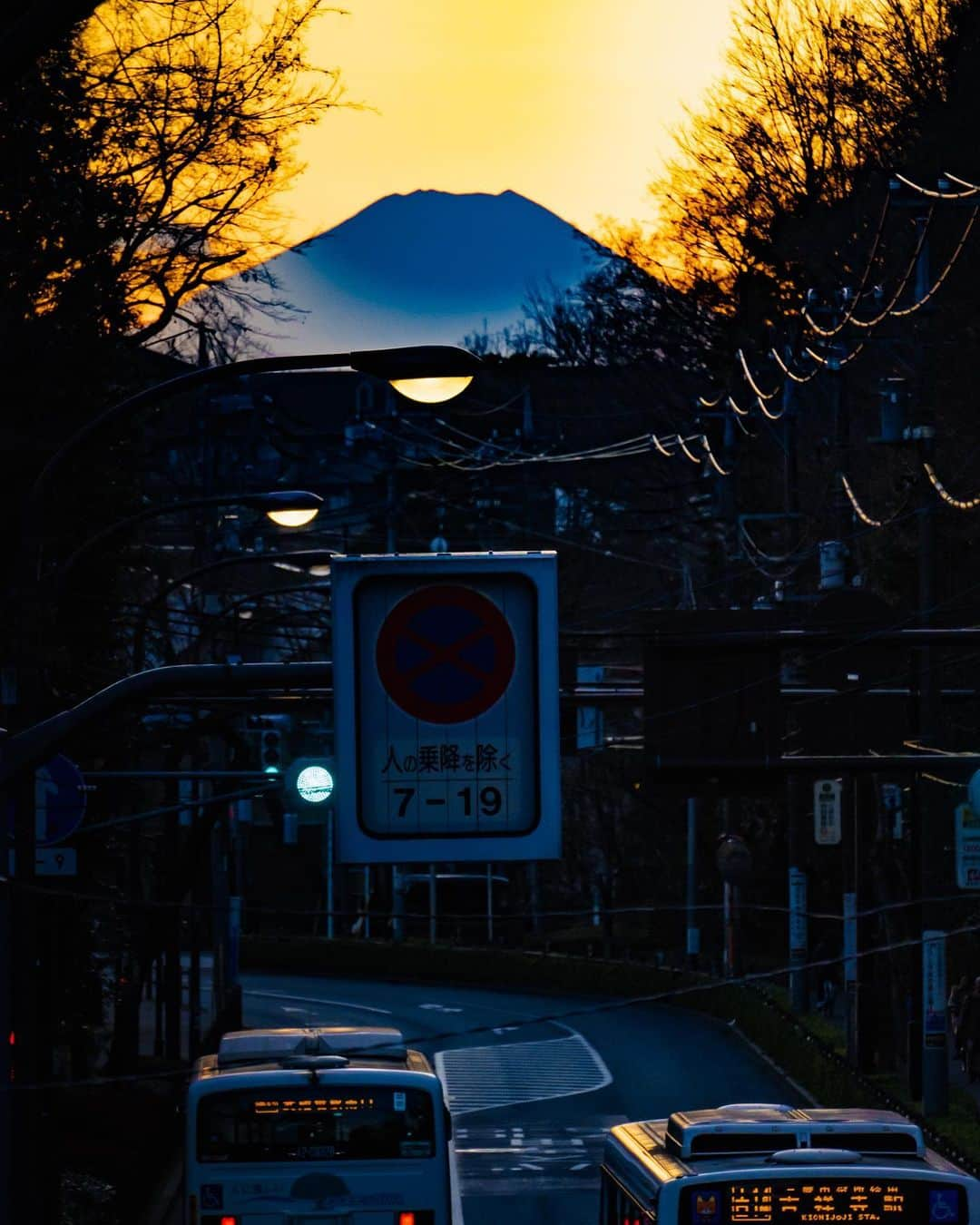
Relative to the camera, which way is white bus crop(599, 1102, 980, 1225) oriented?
toward the camera

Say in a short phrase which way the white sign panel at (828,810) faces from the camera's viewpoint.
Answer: facing the viewer

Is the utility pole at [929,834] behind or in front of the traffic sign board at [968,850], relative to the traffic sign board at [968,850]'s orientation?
behind

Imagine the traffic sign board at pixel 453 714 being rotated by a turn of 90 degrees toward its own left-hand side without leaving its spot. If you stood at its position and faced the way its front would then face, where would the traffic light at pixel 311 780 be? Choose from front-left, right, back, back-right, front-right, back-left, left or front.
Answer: left

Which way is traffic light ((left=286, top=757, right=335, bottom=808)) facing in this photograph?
toward the camera

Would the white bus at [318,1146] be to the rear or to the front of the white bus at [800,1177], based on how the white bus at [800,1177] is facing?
to the rear

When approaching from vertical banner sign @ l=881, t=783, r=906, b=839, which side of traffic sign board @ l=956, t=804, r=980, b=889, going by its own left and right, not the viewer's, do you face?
back

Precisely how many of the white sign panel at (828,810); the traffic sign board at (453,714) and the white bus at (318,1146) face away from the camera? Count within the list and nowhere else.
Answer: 1

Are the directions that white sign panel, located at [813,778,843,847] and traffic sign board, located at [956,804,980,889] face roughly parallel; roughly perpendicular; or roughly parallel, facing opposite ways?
roughly parallel

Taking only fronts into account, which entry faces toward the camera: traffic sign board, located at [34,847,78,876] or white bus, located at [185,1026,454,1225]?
the traffic sign board

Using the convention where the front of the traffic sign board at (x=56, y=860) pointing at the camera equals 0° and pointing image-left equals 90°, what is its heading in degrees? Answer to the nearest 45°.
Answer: approximately 0°

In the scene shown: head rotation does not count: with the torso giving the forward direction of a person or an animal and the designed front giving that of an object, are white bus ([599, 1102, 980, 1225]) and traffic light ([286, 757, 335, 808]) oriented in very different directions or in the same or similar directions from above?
same or similar directions

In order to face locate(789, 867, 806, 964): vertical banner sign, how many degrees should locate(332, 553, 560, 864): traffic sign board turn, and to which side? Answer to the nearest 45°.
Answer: approximately 180°

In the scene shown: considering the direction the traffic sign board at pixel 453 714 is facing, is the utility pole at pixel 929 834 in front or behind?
behind

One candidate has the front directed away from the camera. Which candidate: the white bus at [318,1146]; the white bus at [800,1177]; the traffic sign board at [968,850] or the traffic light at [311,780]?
the white bus at [318,1146]
